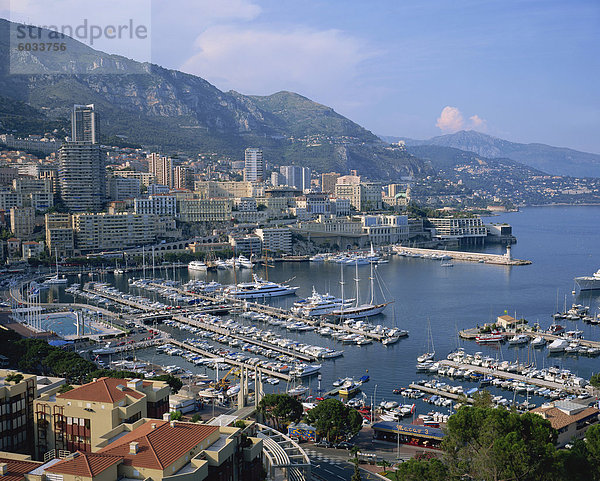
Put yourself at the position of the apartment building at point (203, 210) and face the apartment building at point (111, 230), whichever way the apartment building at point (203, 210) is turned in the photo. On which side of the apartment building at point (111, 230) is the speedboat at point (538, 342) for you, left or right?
left

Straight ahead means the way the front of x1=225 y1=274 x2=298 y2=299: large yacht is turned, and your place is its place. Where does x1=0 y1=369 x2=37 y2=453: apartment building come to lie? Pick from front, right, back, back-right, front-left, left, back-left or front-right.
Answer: right

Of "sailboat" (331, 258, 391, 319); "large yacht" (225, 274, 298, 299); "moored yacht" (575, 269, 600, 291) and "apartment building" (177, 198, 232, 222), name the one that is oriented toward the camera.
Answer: the apartment building

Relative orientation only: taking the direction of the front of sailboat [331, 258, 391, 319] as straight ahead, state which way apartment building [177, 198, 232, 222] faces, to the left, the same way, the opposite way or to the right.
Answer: to the right

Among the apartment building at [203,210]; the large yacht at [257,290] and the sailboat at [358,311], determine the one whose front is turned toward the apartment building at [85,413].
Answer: the apartment building at [203,210]

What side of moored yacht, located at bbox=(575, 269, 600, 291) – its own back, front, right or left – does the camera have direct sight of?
left

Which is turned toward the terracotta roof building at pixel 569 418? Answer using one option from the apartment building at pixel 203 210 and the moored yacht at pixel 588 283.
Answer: the apartment building

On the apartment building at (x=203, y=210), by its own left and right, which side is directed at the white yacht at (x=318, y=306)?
front

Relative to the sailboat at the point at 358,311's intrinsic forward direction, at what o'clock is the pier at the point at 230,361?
The pier is roughly at 4 o'clock from the sailboat.

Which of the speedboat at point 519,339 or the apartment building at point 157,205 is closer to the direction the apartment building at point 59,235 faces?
the speedboat

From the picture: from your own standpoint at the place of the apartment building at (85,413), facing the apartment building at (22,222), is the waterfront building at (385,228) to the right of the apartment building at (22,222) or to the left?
right

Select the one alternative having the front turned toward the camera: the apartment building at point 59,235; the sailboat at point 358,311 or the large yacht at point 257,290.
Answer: the apartment building

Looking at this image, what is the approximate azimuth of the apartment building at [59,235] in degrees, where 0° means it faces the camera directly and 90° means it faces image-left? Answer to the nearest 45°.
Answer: approximately 0°

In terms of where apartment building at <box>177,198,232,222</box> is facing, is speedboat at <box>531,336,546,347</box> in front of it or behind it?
in front

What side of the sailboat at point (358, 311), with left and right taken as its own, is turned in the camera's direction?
right

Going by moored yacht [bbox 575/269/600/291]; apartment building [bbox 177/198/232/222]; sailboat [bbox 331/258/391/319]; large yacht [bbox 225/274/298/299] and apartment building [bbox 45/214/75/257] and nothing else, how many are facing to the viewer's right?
2

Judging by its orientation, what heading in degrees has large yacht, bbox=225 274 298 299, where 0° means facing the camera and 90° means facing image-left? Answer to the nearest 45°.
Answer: approximately 270°

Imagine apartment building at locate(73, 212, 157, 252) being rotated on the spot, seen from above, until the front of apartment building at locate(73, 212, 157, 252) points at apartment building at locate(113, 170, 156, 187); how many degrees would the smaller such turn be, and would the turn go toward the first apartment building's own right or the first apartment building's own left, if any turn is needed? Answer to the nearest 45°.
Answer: approximately 135° to the first apartment building's own left

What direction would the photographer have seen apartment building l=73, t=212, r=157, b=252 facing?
facing the viewer and to the right of the viewer

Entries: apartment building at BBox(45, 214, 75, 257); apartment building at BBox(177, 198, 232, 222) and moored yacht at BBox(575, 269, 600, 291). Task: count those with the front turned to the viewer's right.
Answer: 0

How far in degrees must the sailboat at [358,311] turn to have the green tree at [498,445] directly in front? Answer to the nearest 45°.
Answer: approximately 90° to its right
